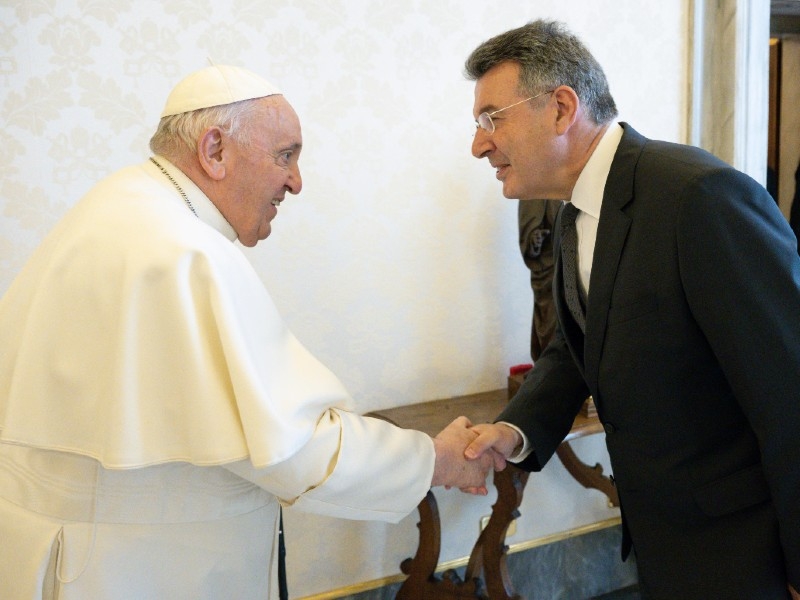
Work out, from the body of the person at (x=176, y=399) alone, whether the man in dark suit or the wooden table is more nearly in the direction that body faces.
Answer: the man in dark suit

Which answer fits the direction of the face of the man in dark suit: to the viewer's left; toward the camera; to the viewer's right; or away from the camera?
to the viewer's left

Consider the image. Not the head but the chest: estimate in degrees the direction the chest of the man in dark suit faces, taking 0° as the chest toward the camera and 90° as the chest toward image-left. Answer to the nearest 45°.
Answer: approximately 90°

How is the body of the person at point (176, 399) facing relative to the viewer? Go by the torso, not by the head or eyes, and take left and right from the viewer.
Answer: facing to the right of the viewer

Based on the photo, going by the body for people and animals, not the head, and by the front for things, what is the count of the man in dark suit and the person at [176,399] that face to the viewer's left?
1

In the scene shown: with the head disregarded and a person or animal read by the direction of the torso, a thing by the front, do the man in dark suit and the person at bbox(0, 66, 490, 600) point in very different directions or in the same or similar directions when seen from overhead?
very different directions
